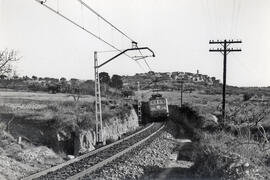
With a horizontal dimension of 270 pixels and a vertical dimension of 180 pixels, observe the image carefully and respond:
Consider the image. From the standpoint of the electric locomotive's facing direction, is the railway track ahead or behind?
ahead

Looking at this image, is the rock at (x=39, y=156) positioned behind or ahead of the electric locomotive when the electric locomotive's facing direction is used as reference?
ahead

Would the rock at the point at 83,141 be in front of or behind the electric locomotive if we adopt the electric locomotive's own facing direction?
in front

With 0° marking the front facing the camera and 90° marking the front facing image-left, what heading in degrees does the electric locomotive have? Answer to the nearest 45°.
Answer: approximately 0°
